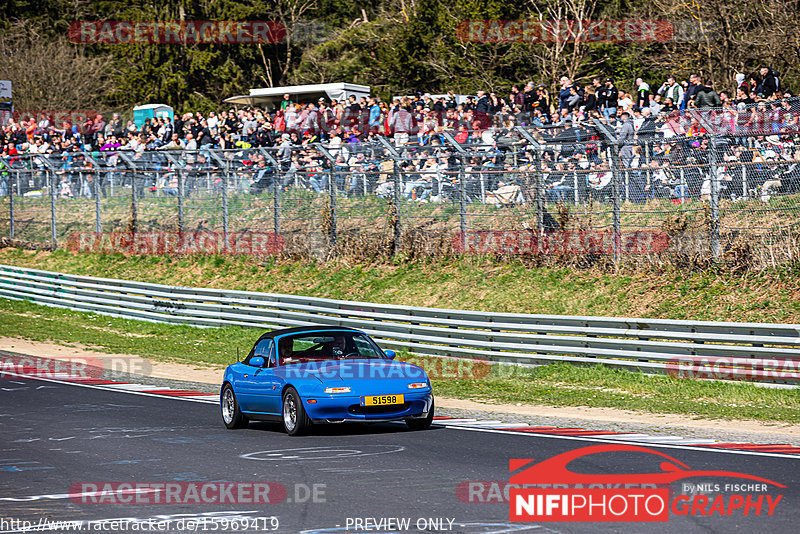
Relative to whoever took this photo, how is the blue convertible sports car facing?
facing the viewer and to the right of the viewer

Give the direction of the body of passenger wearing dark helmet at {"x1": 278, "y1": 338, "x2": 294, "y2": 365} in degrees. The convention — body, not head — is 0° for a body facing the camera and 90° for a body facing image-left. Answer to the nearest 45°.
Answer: approximately 315°

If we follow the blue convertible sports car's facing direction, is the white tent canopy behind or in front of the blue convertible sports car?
behind

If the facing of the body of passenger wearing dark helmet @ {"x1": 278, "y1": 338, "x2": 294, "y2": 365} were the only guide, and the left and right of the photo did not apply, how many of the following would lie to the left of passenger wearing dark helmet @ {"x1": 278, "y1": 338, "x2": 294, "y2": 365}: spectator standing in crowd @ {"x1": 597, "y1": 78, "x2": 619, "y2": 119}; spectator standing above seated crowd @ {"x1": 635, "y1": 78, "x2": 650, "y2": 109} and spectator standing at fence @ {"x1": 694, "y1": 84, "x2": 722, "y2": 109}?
3

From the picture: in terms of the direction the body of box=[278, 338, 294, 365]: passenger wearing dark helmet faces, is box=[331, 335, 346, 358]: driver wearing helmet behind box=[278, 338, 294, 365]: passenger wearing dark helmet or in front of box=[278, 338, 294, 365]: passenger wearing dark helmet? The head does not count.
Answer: in front

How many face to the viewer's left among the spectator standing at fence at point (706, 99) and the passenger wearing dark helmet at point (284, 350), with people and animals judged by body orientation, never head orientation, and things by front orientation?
0

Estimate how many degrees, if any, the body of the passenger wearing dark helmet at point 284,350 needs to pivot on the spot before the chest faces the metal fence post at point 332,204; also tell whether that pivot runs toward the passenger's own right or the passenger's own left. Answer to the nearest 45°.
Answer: approximately 135° to the passenger's own left

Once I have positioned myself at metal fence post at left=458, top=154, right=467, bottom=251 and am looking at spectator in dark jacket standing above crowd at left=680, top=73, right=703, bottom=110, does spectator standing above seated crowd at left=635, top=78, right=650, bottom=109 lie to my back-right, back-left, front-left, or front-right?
front-left

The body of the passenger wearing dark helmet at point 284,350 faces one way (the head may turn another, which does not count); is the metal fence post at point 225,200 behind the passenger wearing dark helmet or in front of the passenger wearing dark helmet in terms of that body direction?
behind
